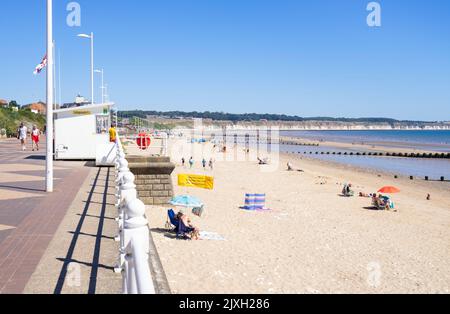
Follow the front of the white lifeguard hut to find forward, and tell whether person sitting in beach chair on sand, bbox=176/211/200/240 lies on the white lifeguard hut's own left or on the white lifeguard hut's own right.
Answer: on the white lifeguard hut's own right

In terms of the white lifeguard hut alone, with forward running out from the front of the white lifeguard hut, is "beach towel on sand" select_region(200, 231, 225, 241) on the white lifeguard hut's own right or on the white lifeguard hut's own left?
on the white lifeguard hut's own right

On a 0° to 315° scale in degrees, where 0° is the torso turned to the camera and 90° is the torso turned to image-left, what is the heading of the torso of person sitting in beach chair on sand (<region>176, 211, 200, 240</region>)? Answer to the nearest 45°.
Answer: approximately 315°

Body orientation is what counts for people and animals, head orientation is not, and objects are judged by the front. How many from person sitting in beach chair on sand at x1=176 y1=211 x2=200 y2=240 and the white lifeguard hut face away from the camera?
0

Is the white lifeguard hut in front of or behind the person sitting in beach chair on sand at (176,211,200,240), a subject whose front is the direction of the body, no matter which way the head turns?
behind

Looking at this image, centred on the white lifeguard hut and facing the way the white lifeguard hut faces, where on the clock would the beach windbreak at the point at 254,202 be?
The beach windbreak is roughly at 1 o'clock from the white lifeguard hut.

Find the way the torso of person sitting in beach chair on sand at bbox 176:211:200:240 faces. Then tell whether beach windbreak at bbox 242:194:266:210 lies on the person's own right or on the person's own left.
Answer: on the person's own left

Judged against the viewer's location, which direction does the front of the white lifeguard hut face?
facing to the right of the viewer
